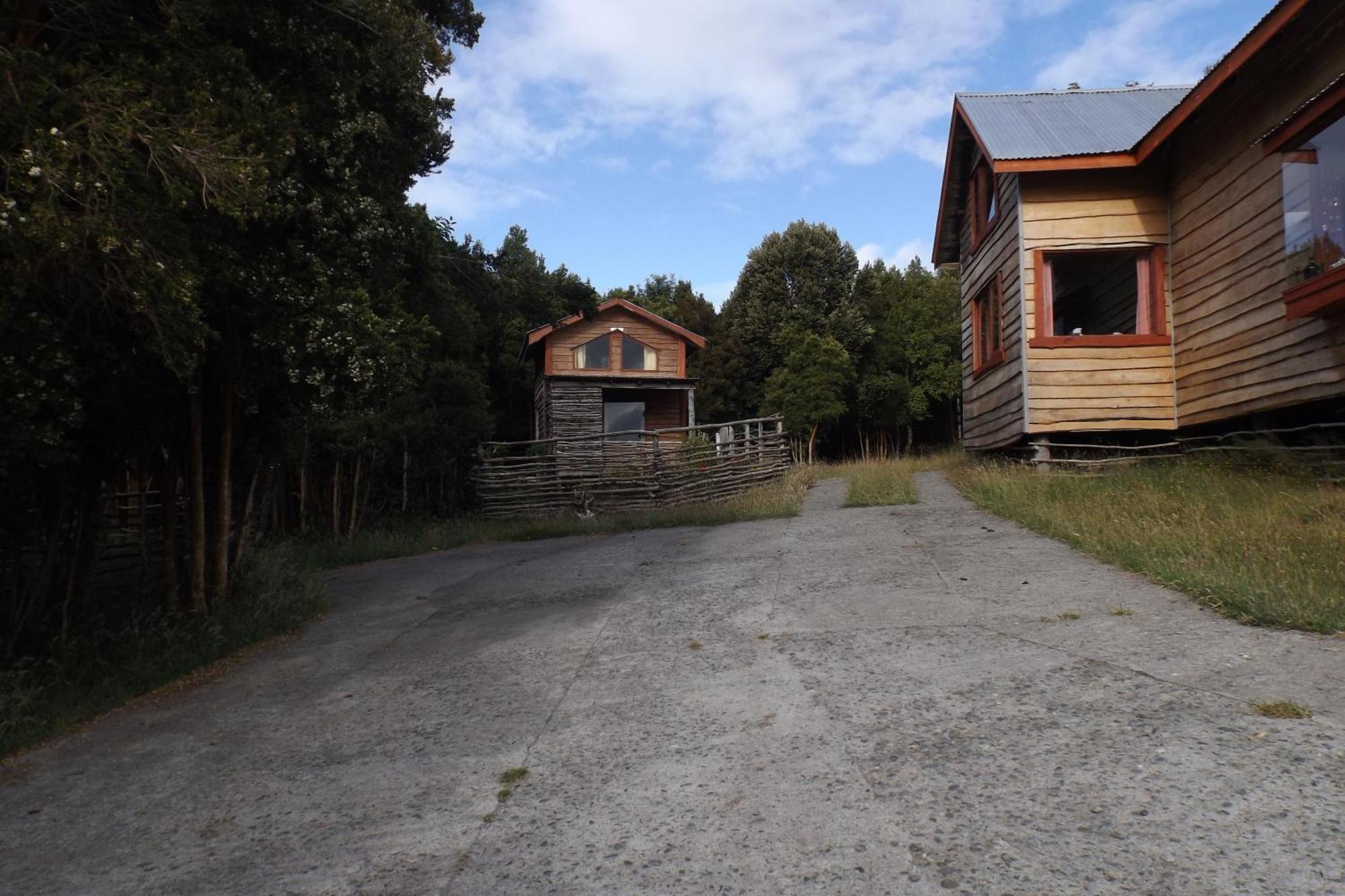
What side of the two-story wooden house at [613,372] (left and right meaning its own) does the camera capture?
front

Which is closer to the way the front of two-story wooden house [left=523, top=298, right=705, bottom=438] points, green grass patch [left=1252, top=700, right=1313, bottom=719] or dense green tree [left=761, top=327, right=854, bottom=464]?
the green grass patch

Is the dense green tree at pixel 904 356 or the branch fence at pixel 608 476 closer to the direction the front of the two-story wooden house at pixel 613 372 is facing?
the branch fence

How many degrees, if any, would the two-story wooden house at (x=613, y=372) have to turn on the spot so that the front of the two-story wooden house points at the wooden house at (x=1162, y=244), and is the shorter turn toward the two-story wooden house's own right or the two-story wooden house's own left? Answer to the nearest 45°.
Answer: approximately 45° to the two-story wooden house's own left

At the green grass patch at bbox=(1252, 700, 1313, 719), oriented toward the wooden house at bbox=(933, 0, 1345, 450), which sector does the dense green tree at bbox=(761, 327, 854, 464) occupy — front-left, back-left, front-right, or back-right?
front-left

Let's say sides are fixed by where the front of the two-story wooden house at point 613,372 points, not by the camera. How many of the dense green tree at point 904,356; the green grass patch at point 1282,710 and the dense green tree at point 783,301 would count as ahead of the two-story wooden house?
1

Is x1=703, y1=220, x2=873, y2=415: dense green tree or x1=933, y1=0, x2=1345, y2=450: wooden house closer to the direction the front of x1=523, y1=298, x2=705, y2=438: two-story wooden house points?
the wooden house

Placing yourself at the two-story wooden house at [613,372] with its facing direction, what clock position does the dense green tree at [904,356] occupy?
The dense green tree is roughly at 8 o'clock from the two-story wooden house.

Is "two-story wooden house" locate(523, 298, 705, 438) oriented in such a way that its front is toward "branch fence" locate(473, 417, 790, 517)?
yes

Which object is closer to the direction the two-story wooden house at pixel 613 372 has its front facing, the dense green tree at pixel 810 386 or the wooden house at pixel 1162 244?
the wooden house

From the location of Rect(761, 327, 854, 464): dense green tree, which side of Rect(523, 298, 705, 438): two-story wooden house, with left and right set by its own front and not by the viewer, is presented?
left

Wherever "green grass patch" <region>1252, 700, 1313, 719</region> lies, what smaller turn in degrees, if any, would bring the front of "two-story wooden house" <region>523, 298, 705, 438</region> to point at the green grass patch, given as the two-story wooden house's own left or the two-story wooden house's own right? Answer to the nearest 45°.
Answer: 0° — it already faces it
